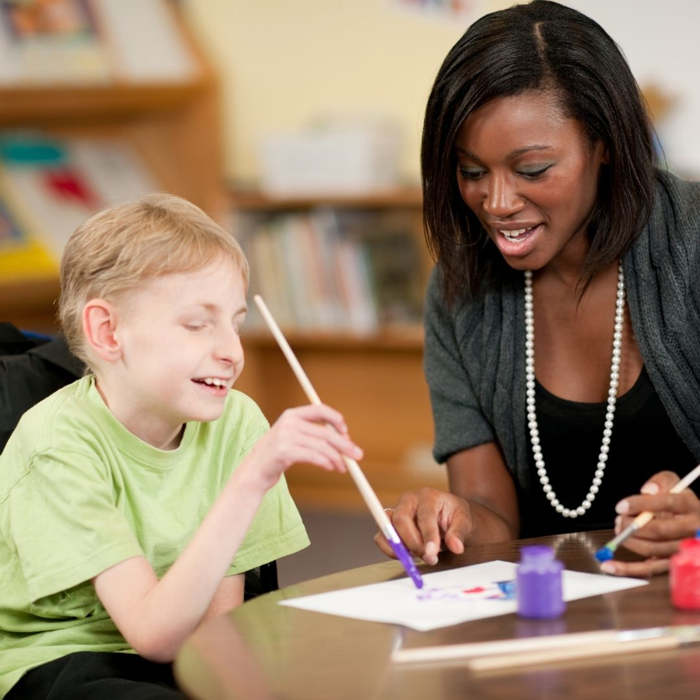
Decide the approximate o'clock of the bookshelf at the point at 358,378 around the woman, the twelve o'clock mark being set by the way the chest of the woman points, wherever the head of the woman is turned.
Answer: The bookshelf is roughly at 4 o'clock from the woman.

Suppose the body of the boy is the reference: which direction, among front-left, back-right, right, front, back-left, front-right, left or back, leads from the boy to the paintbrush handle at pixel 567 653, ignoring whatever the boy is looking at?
front

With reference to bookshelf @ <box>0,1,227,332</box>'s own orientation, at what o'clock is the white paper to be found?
The white paper is roughly at 12 o'clock from the bookshelf.

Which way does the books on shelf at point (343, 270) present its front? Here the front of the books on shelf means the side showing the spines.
toward the camera

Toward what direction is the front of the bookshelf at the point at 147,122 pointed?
toward the camera

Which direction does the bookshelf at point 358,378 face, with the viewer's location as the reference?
facing the viewer

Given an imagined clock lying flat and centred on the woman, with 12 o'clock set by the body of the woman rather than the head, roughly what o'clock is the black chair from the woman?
The black chair is roughly at 1 o'clock from the woman.

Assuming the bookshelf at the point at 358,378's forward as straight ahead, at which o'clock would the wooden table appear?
The wooden table is roughly at 12 o'clock from the bookshelf.

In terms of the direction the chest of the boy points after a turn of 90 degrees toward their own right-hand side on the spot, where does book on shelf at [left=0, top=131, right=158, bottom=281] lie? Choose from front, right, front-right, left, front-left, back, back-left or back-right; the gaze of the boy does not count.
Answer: back-right

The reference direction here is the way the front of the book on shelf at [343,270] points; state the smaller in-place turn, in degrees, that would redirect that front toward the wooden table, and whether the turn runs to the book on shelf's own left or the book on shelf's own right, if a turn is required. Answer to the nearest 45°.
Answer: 0° — it already faces it

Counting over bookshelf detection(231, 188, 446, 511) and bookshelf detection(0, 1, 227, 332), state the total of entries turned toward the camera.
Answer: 2

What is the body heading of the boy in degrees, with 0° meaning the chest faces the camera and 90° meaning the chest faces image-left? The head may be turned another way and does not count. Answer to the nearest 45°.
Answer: approximately 315°

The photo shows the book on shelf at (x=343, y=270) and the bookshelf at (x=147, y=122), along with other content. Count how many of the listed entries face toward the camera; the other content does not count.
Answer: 2

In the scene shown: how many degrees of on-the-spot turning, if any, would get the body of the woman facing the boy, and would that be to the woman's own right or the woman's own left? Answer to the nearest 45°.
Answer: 0° — they already face them
